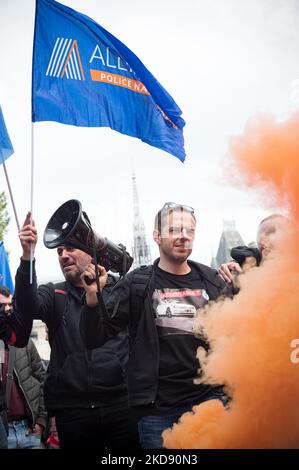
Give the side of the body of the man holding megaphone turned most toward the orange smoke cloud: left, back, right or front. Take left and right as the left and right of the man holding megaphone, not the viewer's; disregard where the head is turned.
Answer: left

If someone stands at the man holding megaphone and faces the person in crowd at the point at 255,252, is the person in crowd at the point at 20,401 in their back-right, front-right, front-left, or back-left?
back-left

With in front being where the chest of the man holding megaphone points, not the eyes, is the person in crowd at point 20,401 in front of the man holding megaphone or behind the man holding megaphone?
behind

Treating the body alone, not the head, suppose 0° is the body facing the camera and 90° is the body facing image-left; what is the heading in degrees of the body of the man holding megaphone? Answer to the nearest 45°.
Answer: approximately 0°
